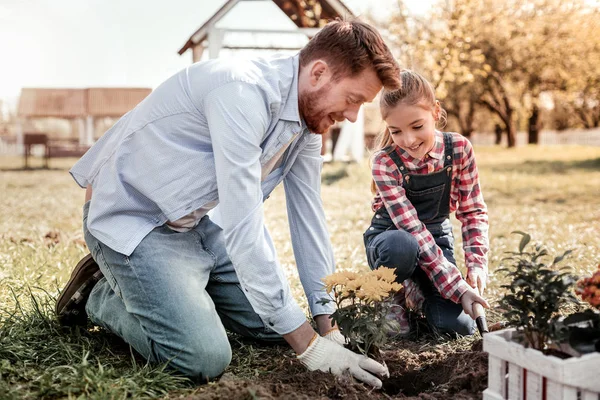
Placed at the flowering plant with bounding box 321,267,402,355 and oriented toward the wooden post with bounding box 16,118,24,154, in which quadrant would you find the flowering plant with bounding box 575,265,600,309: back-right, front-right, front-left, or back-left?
back-right

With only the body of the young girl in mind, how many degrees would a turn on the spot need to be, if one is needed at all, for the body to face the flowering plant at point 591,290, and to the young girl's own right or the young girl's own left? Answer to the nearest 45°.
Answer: approximately 45° to the young girl's own left

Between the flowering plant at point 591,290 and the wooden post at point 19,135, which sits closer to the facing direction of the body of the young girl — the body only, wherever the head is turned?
the flowering plant

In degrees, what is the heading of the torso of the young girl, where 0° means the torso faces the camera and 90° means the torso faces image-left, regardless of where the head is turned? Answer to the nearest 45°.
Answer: approximately 0°

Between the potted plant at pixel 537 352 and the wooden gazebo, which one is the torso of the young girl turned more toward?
the potted plant

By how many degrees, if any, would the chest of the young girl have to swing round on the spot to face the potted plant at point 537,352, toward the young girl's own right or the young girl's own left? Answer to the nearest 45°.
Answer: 0° — they already face it

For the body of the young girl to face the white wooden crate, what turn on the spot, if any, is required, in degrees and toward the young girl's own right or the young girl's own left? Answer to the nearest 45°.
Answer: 0° — they already face it

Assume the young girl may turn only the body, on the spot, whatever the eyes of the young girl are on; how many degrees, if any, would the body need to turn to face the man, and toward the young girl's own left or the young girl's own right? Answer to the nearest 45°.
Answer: approximately 45° to the young girl's own right

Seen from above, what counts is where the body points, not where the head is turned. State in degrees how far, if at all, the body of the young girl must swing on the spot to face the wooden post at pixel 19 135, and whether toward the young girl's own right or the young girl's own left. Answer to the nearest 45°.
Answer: approximately 135° to the young girl's own right
